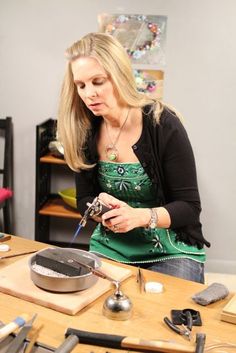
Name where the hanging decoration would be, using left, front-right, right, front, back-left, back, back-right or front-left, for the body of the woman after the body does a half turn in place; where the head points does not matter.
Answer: front-left

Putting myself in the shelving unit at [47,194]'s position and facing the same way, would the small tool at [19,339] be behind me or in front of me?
in front

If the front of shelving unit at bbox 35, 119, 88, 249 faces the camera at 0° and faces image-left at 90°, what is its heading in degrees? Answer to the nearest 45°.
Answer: approximately 0°

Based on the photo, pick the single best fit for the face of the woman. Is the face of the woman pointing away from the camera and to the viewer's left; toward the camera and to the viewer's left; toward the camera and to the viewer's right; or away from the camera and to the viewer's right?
toward the camera and to the viewer's left

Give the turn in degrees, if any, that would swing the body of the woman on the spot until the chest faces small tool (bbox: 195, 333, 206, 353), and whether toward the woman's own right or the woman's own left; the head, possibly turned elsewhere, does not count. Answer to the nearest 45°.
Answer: approximately 45° to the woman's own left

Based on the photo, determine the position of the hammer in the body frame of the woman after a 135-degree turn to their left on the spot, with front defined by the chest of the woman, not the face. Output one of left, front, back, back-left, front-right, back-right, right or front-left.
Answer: right

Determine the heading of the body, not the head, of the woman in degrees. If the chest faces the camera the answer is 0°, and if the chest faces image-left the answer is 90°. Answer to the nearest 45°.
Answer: approximately 45°

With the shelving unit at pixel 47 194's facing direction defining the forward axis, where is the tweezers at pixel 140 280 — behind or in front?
in front

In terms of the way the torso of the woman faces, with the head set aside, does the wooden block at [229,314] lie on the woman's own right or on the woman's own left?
on the woman's own left

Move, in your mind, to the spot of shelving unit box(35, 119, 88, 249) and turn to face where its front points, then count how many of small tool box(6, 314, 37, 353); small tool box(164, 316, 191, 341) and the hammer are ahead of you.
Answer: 3

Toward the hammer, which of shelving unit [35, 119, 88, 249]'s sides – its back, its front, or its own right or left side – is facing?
front

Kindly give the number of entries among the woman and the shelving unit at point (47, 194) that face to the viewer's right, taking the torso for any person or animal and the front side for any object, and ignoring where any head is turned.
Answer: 0
